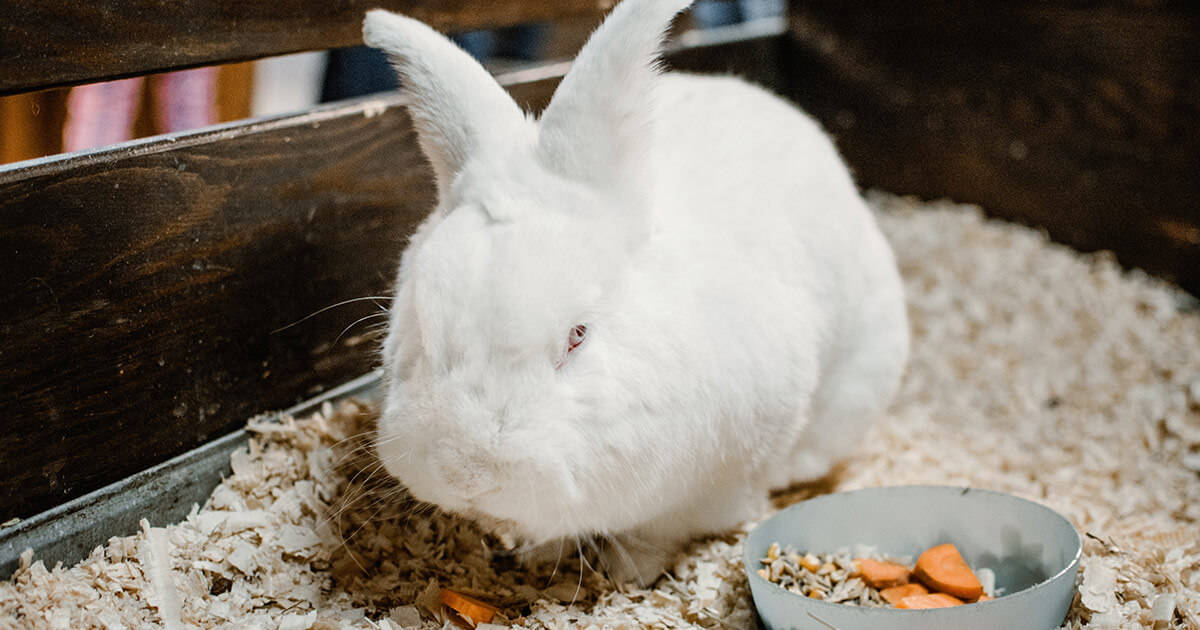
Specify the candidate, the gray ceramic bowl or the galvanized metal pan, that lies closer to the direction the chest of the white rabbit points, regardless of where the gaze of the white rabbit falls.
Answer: the galvanized metal pan

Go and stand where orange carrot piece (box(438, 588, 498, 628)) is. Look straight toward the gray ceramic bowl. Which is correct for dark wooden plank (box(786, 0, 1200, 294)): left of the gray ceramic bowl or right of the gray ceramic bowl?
left

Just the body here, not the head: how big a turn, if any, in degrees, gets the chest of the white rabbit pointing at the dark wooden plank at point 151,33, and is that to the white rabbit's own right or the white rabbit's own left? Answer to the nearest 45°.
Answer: approximately 45° to the white rabbit's own right

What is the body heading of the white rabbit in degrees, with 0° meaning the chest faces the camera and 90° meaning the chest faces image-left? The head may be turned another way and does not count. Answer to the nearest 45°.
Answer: approximately 45°

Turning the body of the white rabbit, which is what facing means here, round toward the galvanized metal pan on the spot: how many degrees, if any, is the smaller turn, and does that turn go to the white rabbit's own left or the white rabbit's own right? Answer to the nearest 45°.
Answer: approximately 45° to the white rabbit's own right

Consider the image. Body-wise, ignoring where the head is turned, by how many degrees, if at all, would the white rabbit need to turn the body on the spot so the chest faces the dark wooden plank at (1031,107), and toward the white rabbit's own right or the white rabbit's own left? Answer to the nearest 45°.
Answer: approximately 180°

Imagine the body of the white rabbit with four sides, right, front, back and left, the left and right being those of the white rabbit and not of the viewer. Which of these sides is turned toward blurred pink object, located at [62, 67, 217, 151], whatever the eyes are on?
right
